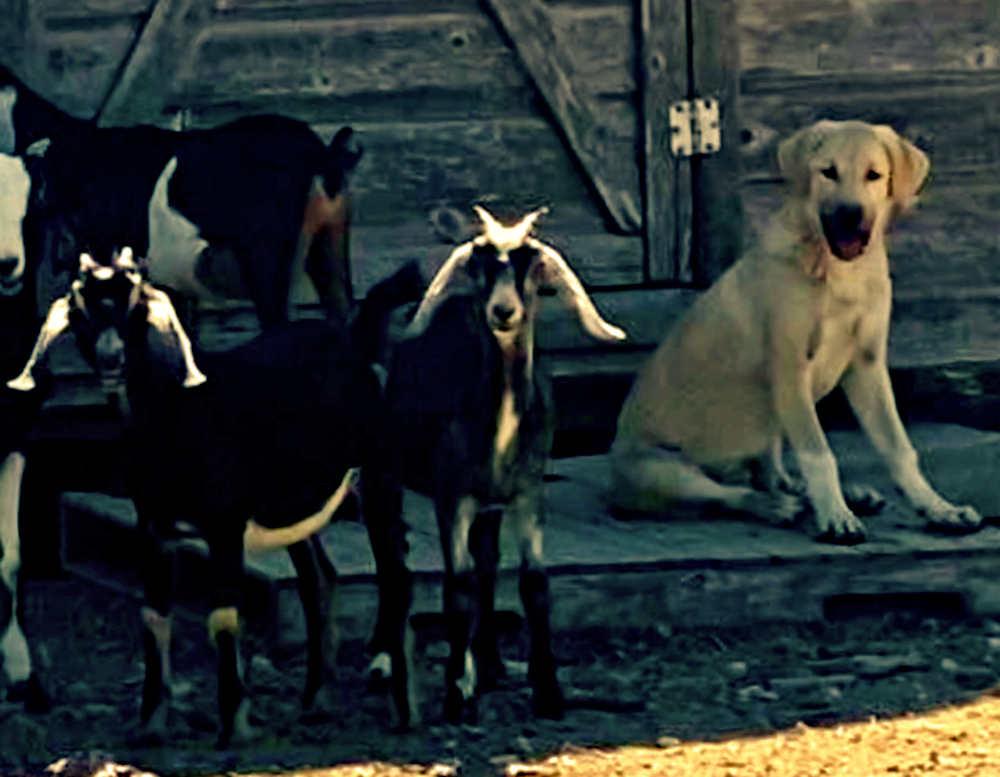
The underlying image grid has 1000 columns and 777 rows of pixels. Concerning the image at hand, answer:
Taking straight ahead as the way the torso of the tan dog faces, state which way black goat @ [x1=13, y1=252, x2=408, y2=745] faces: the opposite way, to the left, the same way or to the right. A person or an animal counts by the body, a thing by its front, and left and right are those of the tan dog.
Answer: to the right

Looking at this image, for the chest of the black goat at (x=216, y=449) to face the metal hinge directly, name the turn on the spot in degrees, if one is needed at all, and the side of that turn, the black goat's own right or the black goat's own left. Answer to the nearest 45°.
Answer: approximately 180°

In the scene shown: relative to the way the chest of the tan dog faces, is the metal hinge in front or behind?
behind

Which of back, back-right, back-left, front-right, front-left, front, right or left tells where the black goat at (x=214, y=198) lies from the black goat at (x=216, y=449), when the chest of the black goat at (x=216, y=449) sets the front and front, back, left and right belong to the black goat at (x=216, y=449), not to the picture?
back-right

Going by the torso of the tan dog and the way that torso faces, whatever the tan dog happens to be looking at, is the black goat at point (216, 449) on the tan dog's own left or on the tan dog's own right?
on the tan dog's own right

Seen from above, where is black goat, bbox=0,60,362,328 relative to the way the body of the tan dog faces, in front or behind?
behind

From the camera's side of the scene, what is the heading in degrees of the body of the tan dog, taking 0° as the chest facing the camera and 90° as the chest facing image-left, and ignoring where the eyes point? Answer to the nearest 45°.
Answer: approximately 315°

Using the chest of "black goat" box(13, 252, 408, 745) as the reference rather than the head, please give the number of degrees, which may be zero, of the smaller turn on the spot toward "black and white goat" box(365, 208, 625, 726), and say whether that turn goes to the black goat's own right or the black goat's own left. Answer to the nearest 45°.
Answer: approximately 135° to the black goat's own left

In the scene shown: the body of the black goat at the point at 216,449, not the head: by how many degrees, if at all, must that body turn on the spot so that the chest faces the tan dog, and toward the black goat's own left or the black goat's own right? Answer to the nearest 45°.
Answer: approximately 180°
